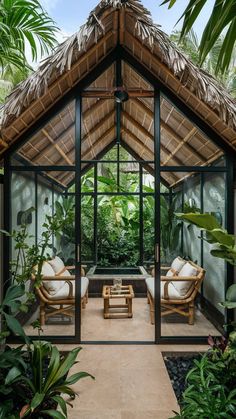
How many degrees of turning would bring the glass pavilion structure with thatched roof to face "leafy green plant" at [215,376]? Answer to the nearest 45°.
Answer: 0° — it already faces it

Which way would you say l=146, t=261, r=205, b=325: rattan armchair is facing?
to the viewer's left

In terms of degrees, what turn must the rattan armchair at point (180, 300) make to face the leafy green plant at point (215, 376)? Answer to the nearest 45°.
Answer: approximately 90° to its left

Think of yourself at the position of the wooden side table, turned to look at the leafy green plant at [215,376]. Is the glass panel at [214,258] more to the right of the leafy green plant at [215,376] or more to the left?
left

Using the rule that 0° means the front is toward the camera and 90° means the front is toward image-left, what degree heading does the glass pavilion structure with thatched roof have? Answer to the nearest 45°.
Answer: approximately 0°
